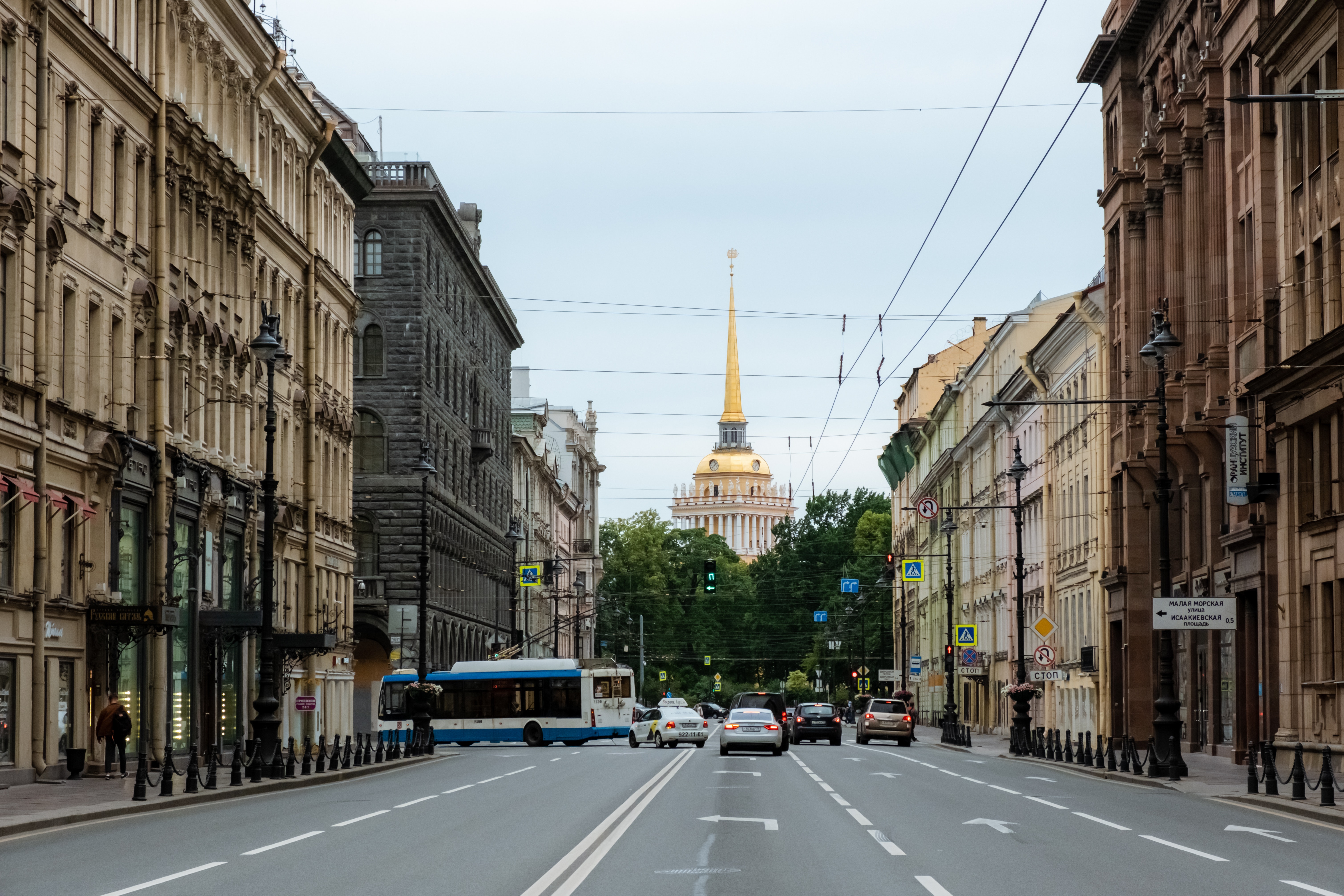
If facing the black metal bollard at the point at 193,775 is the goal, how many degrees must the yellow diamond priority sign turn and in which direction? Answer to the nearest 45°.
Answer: approximately 45° to its right

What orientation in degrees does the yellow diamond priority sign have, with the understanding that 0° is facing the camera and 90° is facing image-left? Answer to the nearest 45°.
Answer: approximately 0°

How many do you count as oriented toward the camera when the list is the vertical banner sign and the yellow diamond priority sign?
2

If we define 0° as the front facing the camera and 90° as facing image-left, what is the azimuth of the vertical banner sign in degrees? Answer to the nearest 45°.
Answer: approximately 0°

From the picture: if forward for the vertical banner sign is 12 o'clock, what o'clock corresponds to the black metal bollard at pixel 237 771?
The black metal bollard is roughly at 2 o'clock from the vertical banner sign.

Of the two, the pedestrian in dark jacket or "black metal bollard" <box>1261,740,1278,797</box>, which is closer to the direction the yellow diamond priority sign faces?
the black metal bollard

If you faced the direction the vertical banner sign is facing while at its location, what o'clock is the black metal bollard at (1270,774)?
The black metal bollard is roughly at 12 o'clock from the vertical banner sign.

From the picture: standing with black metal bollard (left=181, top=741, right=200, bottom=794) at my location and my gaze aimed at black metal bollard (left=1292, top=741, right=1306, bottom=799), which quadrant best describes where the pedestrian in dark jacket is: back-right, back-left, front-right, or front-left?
back-left
